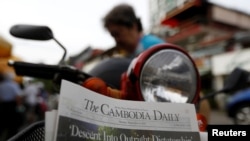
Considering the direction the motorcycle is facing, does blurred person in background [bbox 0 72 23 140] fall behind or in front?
behind

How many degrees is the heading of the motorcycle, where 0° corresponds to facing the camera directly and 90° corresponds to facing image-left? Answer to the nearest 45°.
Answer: approximately 315°

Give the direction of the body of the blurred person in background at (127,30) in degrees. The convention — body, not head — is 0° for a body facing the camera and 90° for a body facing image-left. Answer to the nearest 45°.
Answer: approximately 45°

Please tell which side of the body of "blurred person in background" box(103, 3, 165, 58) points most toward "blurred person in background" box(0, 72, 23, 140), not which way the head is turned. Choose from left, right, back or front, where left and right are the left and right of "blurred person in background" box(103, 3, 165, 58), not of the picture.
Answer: right
